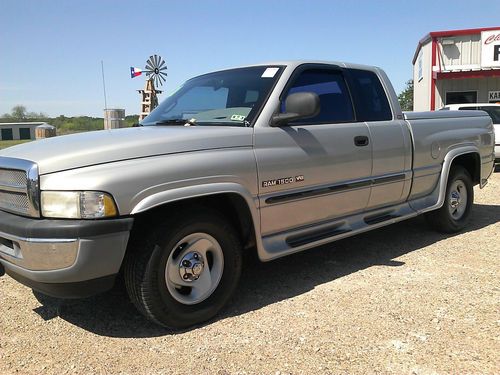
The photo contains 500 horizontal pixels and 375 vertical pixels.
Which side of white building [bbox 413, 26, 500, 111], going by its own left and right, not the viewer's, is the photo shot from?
front

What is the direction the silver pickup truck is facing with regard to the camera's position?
facing the viewer and to the left of the viewer

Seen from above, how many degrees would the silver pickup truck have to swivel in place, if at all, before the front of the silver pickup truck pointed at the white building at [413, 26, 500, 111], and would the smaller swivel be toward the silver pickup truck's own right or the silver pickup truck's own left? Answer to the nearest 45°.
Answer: approximately 180°

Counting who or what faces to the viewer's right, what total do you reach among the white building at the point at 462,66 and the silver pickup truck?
0

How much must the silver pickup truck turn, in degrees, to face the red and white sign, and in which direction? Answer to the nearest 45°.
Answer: approximately 180°

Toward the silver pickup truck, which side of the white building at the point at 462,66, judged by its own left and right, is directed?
front
